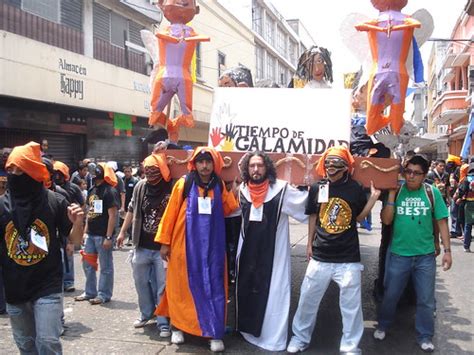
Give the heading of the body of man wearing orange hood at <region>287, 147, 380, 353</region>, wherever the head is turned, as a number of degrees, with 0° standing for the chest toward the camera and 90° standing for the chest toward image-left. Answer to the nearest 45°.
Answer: approximately 0°

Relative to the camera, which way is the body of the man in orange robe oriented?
toward the camera

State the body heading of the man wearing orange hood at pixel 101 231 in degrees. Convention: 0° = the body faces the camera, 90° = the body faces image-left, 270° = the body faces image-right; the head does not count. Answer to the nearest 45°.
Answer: approximately 45°

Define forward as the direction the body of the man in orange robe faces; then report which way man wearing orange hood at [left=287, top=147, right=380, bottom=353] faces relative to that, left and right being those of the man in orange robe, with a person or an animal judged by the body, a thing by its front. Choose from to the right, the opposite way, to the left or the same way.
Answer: the same way

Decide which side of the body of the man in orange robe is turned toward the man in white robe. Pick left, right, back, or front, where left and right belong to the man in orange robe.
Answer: left

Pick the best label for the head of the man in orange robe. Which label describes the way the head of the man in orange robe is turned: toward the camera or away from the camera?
toward the camera

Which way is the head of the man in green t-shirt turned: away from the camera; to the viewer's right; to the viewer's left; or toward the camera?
toward the camera

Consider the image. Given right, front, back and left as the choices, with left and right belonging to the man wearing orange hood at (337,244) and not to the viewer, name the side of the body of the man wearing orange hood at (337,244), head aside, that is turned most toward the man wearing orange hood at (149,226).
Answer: right

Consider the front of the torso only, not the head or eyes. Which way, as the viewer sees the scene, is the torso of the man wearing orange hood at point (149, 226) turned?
toward the camera

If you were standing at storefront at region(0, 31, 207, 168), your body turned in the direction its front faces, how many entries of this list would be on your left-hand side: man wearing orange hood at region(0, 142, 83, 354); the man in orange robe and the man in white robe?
0

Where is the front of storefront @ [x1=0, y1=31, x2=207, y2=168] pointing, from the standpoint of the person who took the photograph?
facing the viewer and to the right of the viewer

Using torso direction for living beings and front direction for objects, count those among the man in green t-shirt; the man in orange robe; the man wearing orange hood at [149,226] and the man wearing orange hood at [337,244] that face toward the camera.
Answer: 4

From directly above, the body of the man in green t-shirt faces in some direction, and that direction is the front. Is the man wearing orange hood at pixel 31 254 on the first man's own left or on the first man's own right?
on the first man's own right

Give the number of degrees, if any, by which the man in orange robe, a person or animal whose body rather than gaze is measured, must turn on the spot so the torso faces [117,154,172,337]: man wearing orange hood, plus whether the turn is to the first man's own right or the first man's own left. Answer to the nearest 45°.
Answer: approximately 135° to the first man's own right
